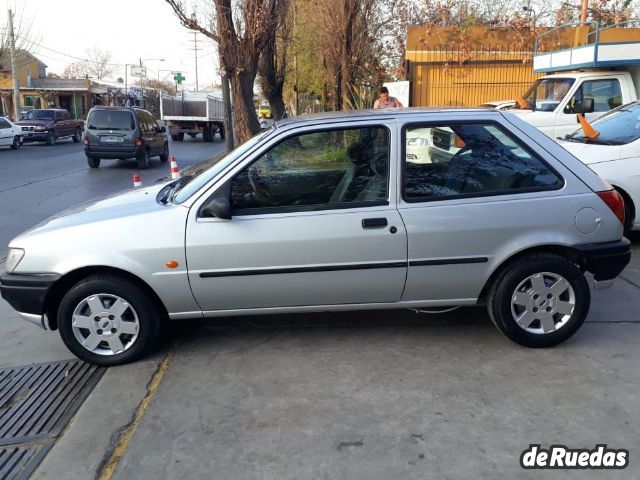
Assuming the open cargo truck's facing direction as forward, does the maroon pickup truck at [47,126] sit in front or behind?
behind

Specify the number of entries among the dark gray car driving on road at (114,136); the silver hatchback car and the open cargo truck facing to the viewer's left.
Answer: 1

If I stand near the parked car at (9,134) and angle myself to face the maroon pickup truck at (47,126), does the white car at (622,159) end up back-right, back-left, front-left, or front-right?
back-right

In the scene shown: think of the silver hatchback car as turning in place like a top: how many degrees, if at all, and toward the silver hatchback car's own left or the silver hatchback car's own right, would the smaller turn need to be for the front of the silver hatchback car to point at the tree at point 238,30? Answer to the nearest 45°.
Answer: approximately 90° to the silver hatchback car's own right

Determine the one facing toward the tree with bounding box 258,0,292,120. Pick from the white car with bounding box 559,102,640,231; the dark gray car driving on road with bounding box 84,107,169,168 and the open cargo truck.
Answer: the dark gray car driving on road

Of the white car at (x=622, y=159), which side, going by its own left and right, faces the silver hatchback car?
front

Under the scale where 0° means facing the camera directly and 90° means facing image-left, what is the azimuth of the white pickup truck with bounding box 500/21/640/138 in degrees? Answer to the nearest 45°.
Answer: approximately 45°

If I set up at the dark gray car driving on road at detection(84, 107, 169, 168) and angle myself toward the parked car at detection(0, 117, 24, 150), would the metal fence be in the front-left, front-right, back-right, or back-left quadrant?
back-right

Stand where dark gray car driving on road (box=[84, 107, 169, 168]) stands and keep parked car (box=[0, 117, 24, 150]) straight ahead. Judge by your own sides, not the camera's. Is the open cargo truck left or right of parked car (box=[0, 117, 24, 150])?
right

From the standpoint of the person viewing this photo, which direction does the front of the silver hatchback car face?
facing to the left of the viewer

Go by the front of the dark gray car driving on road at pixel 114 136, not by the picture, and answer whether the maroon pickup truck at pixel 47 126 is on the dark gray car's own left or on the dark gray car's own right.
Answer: on the dark gray car's own left

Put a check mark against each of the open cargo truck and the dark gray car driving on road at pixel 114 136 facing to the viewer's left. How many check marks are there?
0
